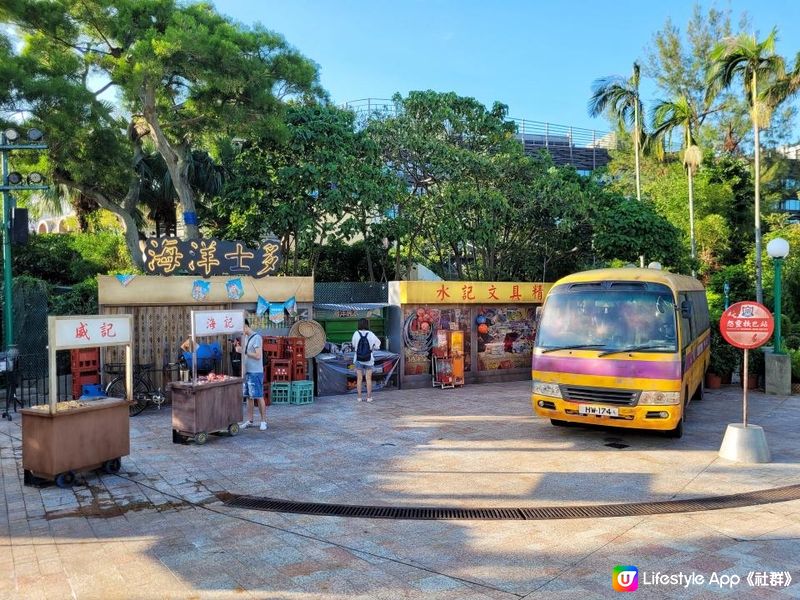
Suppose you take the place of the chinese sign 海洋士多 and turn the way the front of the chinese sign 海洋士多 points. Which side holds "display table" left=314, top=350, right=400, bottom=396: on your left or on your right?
on your left

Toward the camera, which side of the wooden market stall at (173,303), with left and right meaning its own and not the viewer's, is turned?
front

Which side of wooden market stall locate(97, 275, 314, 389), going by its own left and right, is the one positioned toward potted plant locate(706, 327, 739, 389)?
left

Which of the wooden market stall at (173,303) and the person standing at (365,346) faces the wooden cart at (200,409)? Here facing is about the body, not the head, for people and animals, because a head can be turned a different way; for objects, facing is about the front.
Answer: the wooden market stall

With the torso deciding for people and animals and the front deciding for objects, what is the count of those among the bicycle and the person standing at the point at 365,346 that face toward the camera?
0

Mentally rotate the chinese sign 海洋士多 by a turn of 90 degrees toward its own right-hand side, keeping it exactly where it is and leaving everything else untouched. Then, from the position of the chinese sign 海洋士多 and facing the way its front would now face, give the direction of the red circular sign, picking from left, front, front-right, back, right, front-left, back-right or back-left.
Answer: back-left

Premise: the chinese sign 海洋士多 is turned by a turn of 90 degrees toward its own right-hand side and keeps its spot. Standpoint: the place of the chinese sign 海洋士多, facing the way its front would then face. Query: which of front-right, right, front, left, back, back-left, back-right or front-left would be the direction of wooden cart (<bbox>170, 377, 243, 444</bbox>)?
left

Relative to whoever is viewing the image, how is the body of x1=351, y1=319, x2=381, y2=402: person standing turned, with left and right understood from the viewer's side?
facing away from the viewer

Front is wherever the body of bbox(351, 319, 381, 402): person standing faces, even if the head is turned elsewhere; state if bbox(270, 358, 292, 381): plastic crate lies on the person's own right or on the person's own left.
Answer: on the person's own left

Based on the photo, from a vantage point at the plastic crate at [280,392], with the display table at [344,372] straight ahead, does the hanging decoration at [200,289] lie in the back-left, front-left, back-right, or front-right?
back-left

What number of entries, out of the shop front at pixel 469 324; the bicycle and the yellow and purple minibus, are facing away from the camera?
0

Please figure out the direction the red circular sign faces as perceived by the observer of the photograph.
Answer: facing the viewer

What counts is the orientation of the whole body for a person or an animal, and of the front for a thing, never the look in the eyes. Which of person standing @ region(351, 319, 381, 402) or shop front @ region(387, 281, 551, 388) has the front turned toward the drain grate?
the shop front
